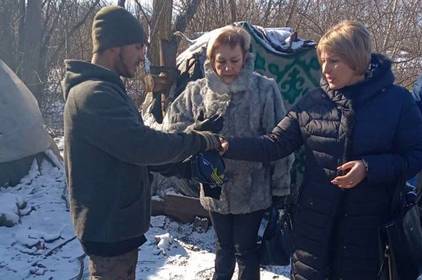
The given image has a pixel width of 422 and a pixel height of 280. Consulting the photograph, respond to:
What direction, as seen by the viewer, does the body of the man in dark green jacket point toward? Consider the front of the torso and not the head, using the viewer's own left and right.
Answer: facing to the right of the viewer

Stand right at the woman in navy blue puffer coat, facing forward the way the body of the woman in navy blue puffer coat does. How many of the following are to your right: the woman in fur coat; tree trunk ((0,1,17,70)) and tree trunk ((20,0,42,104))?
3

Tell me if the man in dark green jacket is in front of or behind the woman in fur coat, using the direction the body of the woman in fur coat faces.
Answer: in front

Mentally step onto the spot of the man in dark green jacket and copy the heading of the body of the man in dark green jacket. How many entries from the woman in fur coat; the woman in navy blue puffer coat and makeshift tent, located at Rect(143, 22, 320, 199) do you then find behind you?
0

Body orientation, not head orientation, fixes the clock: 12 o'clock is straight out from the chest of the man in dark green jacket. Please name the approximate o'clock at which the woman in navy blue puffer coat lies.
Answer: The woman in navy blue puffer coat is roughly at 12 o'clock from the man in dark green jacket.

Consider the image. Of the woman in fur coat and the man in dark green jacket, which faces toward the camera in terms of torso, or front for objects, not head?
the woman in fur coat

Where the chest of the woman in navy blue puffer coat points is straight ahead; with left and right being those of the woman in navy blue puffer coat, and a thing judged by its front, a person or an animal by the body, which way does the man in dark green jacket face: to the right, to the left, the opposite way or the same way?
the opposite way

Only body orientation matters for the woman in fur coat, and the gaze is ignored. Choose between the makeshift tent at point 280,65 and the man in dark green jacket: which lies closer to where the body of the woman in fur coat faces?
the man in dark green jacket

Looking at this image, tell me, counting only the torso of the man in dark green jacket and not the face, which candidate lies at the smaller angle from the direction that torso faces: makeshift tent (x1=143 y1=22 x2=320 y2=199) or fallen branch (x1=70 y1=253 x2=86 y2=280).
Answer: the makeshift tent

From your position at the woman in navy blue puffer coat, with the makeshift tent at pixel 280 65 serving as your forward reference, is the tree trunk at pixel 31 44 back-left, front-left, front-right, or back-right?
front-left

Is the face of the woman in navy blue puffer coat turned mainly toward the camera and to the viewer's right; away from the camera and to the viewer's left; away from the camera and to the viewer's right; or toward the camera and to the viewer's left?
toward the camera and to the viewer's left

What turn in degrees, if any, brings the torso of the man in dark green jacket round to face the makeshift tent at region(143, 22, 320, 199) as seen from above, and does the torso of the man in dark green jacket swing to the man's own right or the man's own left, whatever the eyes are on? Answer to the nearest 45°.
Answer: approximately 45° to the man's own left

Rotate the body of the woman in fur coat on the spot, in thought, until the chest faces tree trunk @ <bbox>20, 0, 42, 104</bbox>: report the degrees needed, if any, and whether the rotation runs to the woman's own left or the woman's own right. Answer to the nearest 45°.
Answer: approximately 135° to the woman's own right

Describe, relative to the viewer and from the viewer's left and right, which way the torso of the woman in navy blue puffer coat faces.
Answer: facing the viewer and to the left of the viewer

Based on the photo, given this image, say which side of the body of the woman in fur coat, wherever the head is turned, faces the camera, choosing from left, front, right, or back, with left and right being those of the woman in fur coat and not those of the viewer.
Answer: front

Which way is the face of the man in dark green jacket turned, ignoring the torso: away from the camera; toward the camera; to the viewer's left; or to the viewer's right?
to the viewer's right

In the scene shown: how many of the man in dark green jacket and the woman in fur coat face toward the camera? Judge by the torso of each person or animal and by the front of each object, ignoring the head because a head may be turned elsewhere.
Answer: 1
